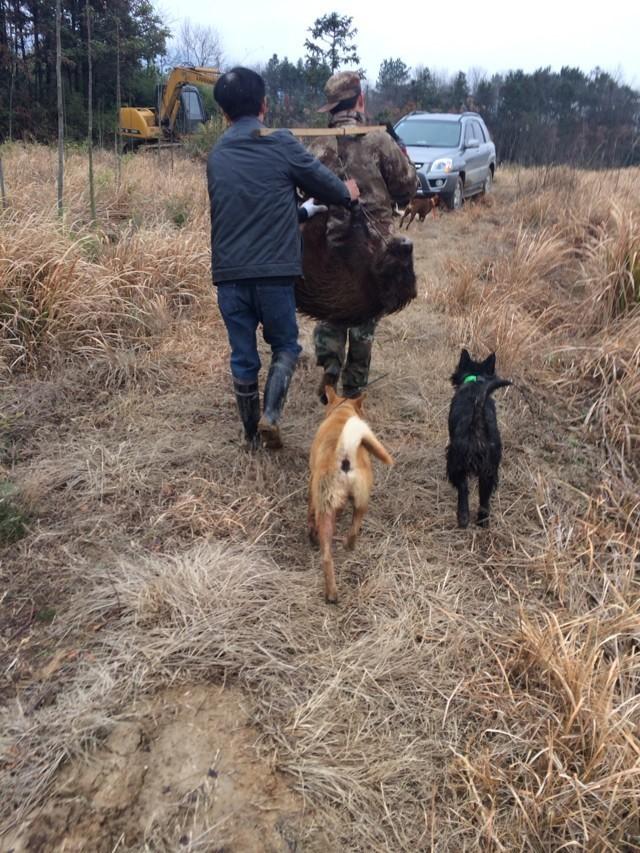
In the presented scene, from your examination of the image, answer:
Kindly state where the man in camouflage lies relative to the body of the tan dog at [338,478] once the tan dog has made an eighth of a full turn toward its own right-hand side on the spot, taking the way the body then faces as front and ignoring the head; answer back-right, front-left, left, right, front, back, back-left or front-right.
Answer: front-left

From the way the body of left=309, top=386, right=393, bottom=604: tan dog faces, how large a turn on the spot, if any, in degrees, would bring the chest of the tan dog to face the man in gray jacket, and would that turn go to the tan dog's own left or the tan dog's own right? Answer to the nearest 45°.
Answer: approximately 45° to the tan dog's own left

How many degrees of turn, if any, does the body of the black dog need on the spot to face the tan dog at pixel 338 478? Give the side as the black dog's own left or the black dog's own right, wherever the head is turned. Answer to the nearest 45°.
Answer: approximately 135° to the black dog's own left

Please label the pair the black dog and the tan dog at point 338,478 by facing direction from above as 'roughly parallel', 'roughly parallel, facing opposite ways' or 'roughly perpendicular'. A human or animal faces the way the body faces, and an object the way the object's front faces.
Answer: roughly parallel

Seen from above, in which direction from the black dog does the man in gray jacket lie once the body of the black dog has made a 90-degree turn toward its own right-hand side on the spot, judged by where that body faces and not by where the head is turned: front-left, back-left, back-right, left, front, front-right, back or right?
back

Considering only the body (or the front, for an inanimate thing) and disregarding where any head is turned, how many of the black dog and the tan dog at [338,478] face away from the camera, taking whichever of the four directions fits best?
2

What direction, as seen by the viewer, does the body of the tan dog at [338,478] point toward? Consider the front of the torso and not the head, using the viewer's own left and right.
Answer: facing away from the viewer

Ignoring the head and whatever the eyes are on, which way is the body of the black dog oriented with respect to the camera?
away from the camera
